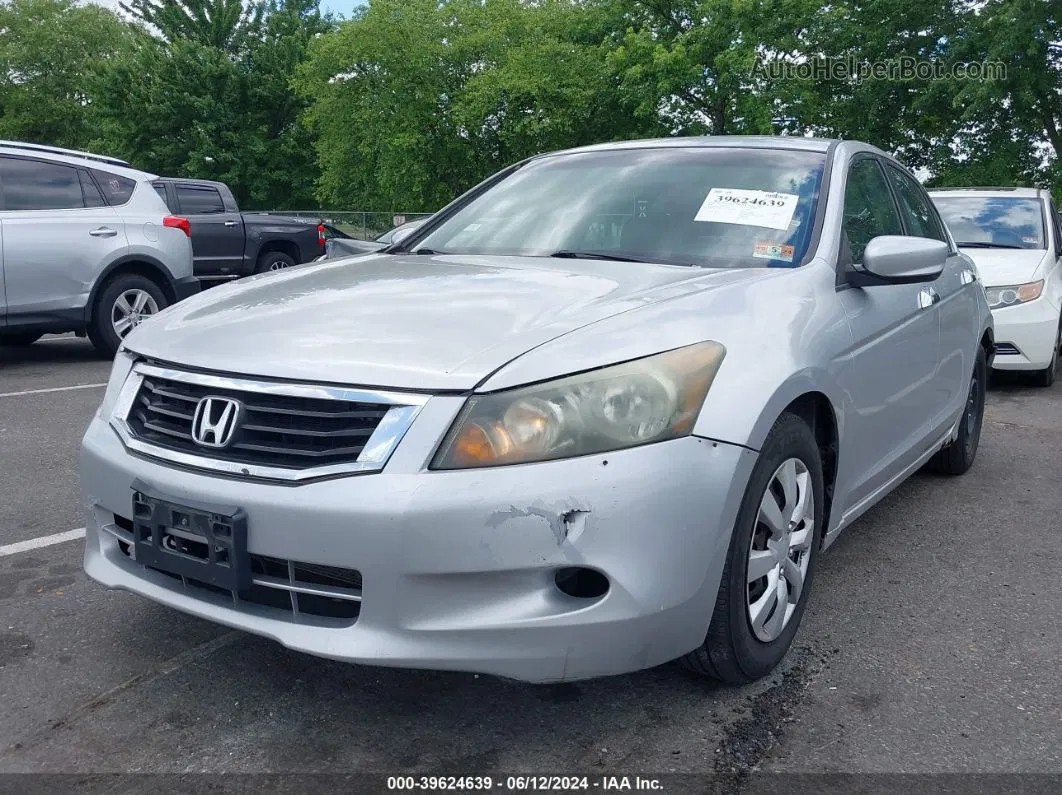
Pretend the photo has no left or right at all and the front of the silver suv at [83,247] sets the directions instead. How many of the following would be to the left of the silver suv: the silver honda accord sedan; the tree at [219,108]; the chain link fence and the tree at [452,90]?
1

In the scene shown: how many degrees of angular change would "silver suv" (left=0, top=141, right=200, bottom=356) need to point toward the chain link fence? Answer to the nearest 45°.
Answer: approximately 90° to its right

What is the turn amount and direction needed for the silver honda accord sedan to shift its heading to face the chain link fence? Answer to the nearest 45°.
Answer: approximately 135° to its right

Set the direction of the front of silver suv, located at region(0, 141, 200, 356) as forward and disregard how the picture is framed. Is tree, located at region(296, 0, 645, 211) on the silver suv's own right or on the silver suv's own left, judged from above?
on the silver suv's own right

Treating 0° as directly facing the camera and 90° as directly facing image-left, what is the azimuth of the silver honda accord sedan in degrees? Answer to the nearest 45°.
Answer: approximately 45°

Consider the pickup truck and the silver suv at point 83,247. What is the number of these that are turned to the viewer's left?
2

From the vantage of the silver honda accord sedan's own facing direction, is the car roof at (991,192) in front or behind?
behind

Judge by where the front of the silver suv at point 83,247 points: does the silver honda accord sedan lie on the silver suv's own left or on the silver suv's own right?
on the silver suv's own left

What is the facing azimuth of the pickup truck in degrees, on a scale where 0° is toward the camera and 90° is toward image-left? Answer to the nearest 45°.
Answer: approximately 90°

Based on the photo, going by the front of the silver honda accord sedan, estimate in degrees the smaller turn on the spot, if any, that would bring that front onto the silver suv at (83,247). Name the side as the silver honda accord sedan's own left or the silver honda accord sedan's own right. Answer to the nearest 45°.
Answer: approximately 90° to the silver honda accord sedan's own right

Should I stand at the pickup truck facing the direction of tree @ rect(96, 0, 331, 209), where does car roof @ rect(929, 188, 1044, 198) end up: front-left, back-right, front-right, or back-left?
back-right

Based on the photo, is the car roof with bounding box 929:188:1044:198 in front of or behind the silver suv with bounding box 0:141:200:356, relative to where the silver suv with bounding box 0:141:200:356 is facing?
behind

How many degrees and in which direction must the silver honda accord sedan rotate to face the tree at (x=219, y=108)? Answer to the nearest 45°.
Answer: approximately 135° to its right

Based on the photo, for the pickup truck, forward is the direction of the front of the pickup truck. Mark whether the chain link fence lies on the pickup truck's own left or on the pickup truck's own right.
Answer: on the pickup truck's own right

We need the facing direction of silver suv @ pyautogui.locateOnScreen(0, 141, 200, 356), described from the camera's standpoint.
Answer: facing to the left of the viewer

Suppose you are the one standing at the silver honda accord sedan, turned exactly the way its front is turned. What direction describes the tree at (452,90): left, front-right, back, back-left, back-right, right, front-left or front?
back-right
